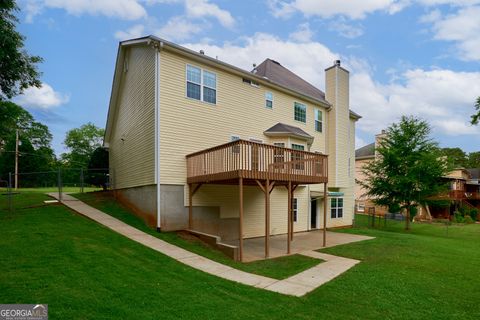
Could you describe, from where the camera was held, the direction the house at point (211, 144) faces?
facing away from the viewer and to the left of the viewer

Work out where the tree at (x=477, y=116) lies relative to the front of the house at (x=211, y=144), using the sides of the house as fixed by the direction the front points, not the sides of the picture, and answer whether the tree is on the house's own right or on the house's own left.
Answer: on the house's own right

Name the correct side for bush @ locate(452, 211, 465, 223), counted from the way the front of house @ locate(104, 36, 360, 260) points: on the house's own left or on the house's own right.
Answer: on the house's own right

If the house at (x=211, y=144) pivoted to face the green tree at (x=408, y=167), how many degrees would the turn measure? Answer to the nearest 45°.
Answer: approximately 90° to its right

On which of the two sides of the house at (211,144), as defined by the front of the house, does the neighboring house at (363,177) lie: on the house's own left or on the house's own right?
on the house's own right

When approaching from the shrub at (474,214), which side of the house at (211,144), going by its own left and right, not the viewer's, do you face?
right

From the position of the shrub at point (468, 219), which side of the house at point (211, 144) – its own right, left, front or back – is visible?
right

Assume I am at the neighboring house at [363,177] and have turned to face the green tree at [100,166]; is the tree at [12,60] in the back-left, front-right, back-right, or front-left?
front-left
